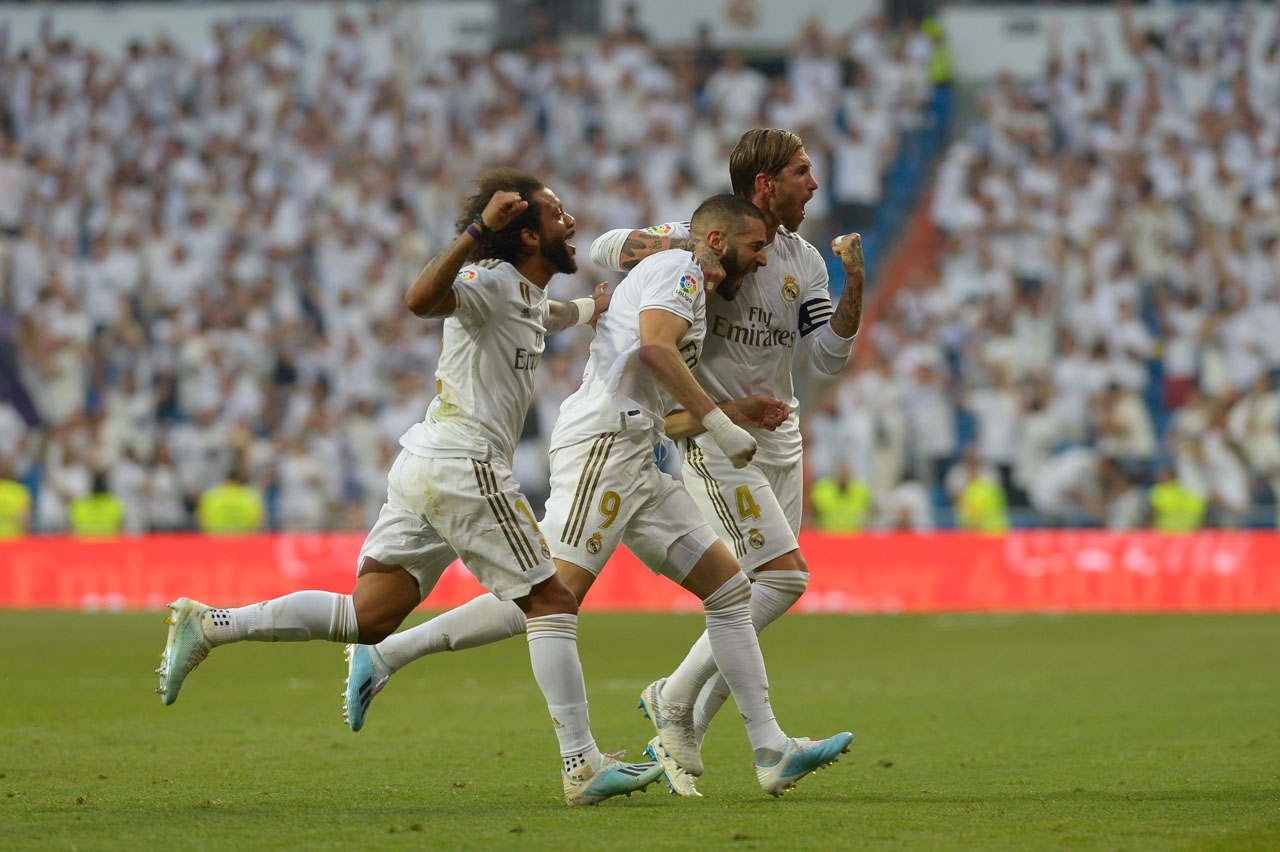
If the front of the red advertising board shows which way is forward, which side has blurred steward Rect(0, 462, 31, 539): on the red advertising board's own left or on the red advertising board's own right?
on the red advertising board's own right

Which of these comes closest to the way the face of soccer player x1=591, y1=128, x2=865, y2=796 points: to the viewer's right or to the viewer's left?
to the viewer's right

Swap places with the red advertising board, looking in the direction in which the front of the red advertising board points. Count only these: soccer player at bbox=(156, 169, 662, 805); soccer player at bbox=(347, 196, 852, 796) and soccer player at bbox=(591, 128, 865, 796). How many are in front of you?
3

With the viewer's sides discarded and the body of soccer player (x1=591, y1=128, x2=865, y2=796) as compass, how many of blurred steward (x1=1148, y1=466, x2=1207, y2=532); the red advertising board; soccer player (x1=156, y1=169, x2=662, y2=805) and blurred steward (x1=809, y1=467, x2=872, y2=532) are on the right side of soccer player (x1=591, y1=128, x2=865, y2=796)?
1

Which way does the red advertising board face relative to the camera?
toward the camera

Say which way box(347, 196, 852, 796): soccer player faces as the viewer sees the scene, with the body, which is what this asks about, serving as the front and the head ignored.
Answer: to the viewer's right

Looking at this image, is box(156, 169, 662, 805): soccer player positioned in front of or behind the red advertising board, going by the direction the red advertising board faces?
in front

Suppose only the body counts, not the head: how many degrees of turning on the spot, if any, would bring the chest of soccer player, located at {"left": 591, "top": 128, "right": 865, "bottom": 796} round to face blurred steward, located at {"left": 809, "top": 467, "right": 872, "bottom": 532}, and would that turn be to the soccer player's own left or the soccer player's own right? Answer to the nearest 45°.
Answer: approximately 135° to the soccer player's own left
